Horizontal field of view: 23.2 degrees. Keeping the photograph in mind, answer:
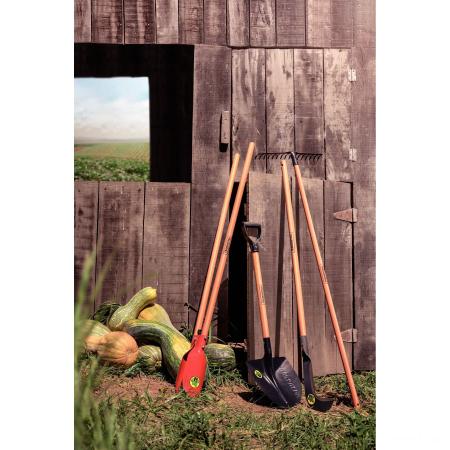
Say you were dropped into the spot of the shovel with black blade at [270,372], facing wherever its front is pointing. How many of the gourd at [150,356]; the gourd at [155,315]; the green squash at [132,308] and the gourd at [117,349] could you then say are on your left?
0

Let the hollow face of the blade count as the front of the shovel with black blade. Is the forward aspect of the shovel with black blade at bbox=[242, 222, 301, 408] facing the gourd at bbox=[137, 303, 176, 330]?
no

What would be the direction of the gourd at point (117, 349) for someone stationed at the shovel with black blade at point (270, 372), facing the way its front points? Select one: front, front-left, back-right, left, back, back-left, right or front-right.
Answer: right

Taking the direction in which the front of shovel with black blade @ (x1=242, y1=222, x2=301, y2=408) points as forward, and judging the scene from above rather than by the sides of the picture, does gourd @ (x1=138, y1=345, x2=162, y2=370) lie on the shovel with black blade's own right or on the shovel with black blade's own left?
on the shovel with black blade's own right

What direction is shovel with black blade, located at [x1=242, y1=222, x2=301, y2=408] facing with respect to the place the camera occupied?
facing the viewer

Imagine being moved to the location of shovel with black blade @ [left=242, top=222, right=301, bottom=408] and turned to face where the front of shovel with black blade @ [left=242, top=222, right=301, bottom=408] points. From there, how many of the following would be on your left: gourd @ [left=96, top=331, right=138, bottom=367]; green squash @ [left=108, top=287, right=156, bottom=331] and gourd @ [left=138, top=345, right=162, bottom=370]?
0
